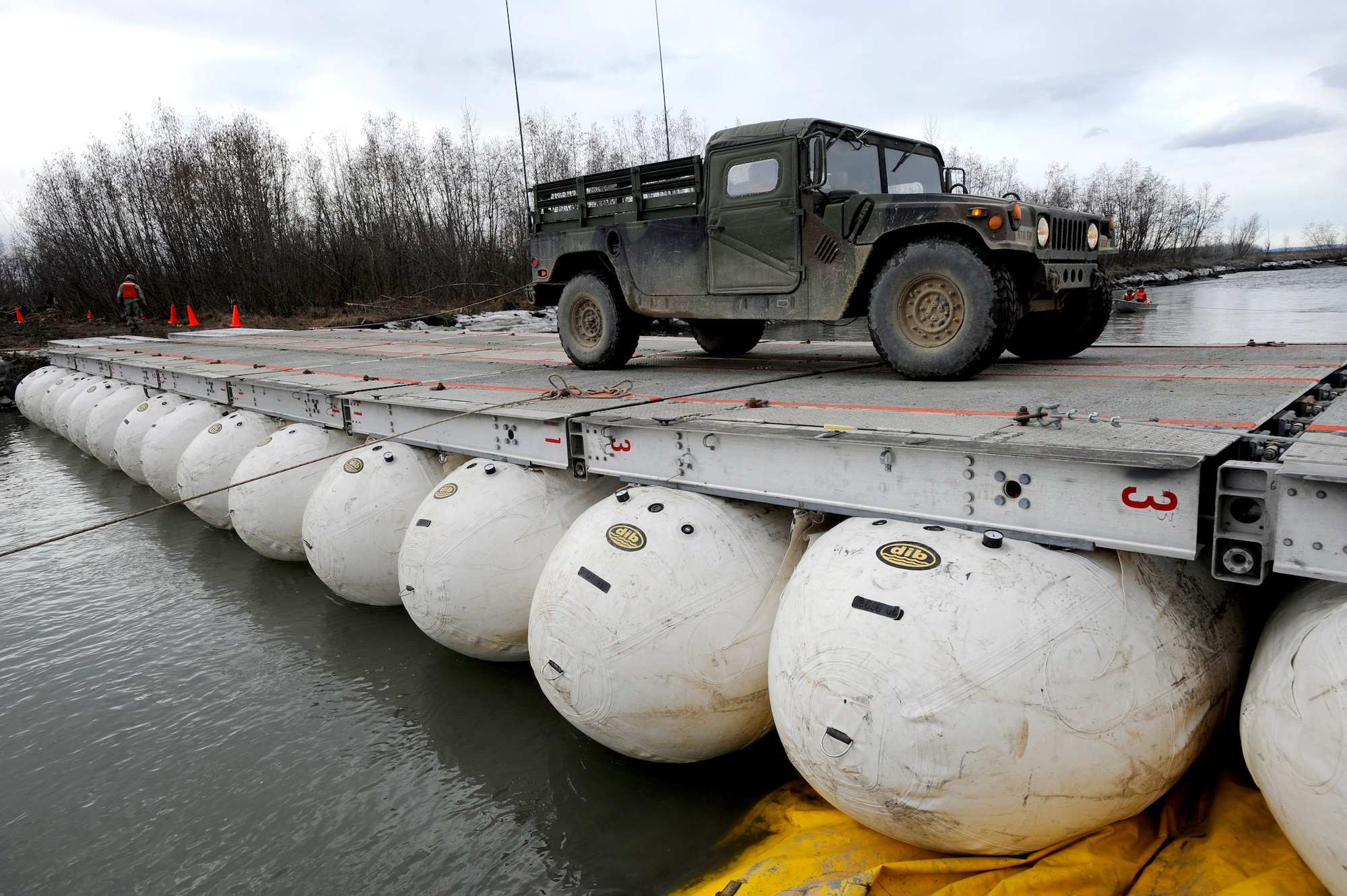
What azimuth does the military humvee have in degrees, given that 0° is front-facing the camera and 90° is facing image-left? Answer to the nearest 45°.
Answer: approximately 315°

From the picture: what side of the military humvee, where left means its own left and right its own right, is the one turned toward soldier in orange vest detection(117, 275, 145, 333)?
back

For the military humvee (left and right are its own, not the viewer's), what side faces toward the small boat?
left
